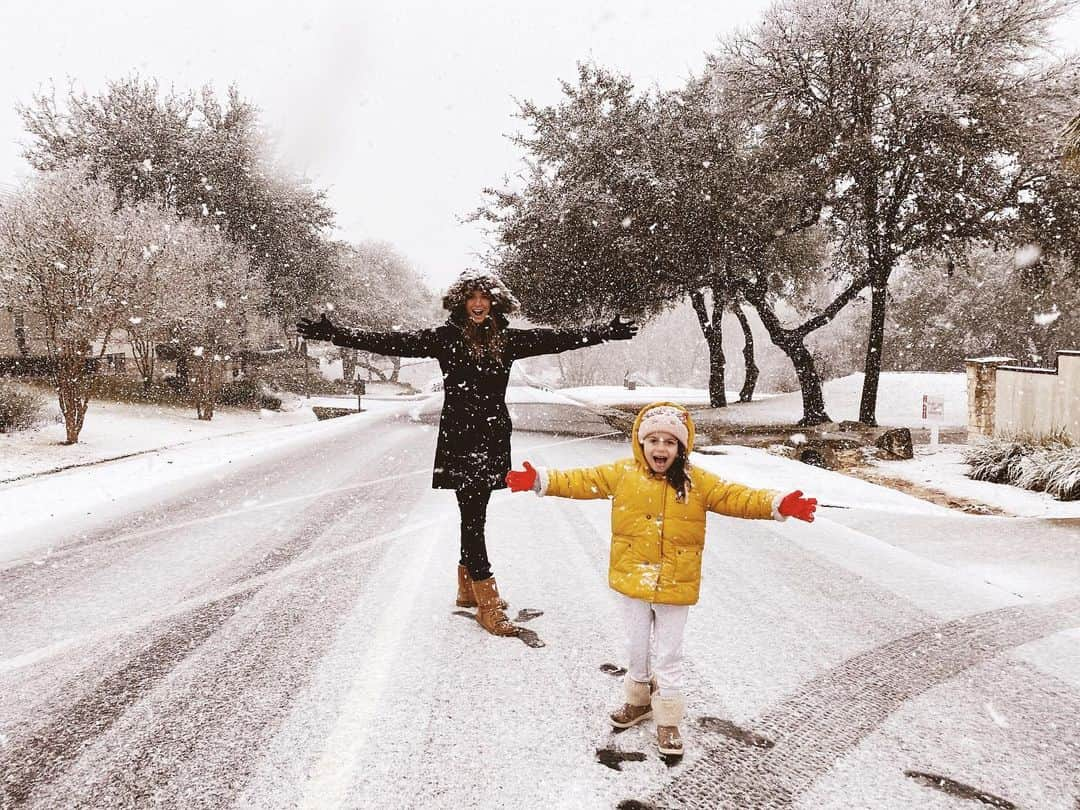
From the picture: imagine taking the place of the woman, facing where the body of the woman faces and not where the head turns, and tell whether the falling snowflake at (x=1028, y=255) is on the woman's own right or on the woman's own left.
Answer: on the woman's own left

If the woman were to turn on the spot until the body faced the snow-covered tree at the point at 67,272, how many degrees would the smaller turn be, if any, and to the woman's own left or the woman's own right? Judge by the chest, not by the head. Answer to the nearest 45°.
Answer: approximately 135° to the woman's own right

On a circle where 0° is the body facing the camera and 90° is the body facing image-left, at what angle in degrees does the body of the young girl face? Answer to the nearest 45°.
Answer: approximately 0°

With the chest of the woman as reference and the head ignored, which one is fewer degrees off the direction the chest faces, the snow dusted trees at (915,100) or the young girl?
the young girl

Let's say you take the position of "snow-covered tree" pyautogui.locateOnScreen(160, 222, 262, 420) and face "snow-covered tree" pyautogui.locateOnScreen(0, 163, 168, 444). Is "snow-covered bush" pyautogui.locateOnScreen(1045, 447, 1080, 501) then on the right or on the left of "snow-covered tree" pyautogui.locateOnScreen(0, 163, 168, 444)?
left

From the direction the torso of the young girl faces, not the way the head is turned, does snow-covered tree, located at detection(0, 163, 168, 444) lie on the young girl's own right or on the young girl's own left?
on the young girl's own right

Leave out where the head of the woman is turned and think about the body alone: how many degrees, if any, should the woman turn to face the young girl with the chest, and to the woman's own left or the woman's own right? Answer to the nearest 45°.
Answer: approximately 45° to the woman's own left

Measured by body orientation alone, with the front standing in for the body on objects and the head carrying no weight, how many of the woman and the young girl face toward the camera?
2

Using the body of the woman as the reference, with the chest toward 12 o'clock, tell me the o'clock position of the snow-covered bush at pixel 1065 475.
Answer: The snow-covered bush is roughly at 8 o'clock from the woman.

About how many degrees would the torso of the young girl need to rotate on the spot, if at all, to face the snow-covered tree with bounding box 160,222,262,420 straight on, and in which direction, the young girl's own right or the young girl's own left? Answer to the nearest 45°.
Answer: approximately 135° to the young girl's own right

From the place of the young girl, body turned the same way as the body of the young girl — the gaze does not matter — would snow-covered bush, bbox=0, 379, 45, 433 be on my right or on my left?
on my right
